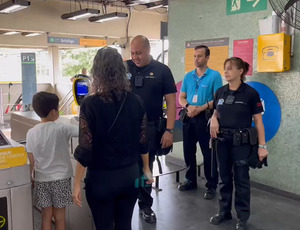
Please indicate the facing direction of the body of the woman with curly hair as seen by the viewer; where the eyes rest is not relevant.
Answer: away from the camera

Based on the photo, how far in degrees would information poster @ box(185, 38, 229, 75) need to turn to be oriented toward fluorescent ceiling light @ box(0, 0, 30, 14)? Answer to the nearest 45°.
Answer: approximately 90° to its right

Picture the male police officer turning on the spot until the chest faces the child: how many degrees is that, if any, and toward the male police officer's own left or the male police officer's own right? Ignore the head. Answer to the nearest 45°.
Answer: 0° — they already face them

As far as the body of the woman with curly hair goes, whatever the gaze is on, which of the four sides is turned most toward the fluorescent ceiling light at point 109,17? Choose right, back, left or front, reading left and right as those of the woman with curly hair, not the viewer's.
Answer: front

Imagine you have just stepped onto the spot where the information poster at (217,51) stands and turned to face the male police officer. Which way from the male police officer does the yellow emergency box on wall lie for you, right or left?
left

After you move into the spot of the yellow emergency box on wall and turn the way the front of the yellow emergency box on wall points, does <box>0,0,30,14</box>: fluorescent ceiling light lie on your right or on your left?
on your right

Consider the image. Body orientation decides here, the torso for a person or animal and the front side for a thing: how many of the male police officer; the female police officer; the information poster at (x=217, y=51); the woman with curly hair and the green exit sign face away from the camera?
1

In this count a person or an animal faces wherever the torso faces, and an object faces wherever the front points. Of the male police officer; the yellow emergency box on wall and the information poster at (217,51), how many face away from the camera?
0

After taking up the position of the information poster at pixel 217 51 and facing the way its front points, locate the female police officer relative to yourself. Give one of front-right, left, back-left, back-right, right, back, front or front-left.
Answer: front-left

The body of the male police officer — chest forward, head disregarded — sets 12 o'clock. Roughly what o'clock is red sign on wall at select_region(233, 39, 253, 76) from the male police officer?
The red sign on wall is roughly at 6 o'clock from the male police officer.

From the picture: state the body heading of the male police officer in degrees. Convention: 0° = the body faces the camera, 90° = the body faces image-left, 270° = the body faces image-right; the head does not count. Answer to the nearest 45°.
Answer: approximately 45°

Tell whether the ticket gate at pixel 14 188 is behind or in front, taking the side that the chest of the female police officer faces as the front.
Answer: in front

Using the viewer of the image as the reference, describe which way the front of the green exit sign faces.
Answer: facing the viewer and to the left of the viewer
